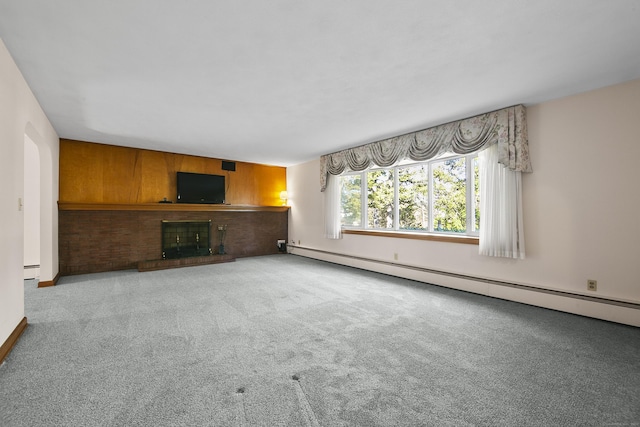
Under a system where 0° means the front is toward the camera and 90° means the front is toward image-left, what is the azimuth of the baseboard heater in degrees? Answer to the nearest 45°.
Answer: approximately 45°

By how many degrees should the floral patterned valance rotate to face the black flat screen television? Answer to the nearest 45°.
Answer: approximately 45° to its right

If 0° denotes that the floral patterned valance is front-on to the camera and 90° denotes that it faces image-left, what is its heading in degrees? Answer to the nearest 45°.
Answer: approximately 45°

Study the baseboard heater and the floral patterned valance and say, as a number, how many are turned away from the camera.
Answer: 0

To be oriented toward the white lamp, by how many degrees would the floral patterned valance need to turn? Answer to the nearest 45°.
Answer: approximately 90° to its right

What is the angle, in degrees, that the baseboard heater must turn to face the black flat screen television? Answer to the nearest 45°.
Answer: approximately 45° to its right
